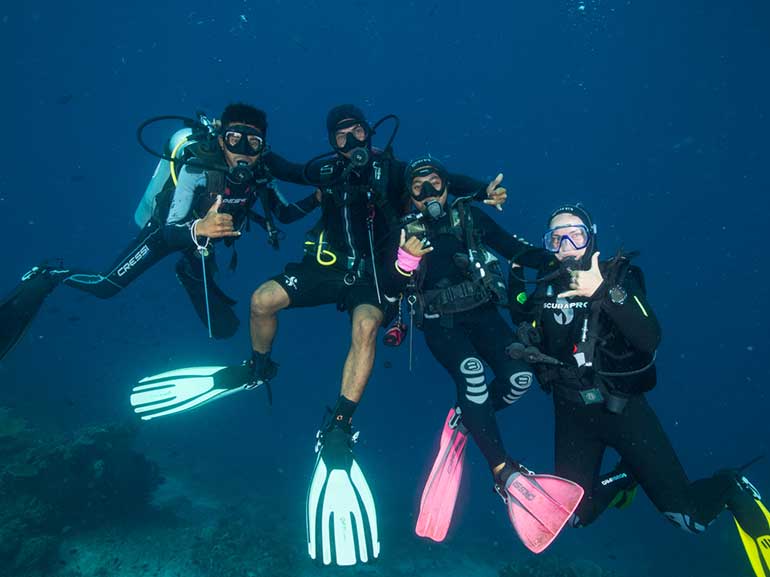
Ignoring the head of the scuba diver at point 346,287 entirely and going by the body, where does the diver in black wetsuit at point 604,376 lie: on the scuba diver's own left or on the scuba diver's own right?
on the scuba diver's own left

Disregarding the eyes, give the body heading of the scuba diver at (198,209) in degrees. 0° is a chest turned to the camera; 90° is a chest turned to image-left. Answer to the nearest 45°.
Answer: approximately 315°

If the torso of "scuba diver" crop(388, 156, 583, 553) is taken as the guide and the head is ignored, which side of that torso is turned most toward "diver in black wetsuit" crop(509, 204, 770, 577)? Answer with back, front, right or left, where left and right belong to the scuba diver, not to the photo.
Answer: left

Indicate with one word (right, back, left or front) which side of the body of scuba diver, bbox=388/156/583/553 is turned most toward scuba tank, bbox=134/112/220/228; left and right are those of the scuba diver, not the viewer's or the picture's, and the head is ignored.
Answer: right

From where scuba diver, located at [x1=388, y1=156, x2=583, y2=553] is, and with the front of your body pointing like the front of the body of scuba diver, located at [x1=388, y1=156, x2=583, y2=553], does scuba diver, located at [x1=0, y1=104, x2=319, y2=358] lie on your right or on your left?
on your right

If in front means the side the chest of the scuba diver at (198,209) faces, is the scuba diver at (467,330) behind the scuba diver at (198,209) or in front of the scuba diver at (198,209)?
in front

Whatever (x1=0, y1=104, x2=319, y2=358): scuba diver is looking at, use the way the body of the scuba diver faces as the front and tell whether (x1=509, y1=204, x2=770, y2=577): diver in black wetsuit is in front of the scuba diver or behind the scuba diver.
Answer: in front

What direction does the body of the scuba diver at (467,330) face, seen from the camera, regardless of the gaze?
toward the camera

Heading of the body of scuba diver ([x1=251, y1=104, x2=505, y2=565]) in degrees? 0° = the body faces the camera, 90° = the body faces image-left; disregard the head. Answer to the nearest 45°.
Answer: approximately 0°
